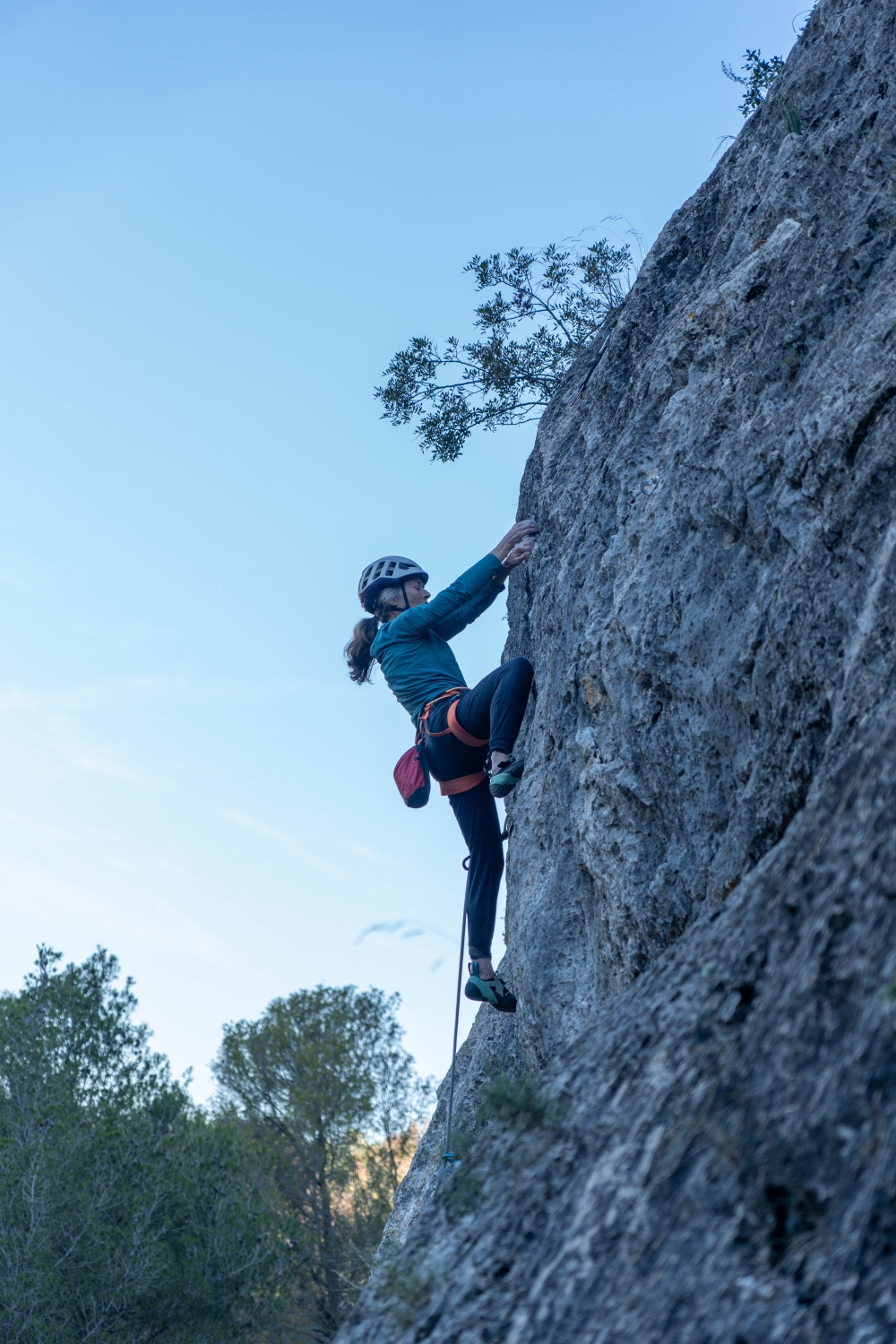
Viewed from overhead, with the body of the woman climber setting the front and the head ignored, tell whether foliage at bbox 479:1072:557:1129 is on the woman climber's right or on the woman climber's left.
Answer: on the woman climber's right

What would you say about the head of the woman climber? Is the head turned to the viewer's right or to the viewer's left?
to the viewer's right

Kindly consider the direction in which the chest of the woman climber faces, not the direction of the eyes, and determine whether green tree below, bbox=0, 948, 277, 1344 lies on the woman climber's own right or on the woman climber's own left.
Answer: on the woman climber's own left

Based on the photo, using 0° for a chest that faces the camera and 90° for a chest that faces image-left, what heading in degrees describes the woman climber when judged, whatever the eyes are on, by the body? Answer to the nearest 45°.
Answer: approximately 270°
